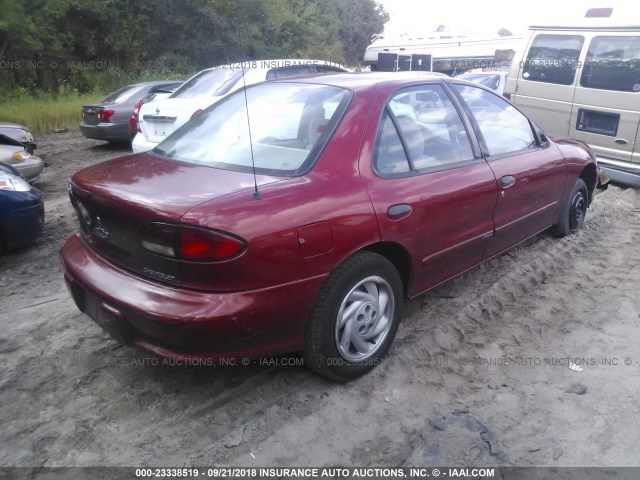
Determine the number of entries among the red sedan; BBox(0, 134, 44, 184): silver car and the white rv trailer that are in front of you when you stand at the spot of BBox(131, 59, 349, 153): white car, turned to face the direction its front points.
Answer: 1

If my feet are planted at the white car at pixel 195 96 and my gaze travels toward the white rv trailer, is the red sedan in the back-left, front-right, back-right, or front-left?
back-right

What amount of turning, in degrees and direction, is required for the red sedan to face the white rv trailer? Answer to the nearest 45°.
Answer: approximately 45° to its left

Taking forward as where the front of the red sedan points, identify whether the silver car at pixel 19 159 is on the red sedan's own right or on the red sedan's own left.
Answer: on the red sedan's own left

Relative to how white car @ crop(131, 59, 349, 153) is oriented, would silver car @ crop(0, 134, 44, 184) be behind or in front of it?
behind

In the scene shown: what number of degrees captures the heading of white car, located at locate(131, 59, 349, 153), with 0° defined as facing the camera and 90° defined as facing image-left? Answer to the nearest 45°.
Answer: approximately 225°

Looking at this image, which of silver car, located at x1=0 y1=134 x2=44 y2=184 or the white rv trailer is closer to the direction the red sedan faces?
the white rv trailer

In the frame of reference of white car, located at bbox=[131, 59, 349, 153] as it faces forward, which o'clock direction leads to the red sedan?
The red sedan is roughly at 4 o'clock from the white car.

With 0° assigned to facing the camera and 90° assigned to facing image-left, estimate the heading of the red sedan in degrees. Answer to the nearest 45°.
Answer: approximately 225°

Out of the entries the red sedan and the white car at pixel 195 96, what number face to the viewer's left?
0

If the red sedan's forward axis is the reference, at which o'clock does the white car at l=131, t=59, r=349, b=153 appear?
The white car is roughly at 10 o'clock from the red sedan.
